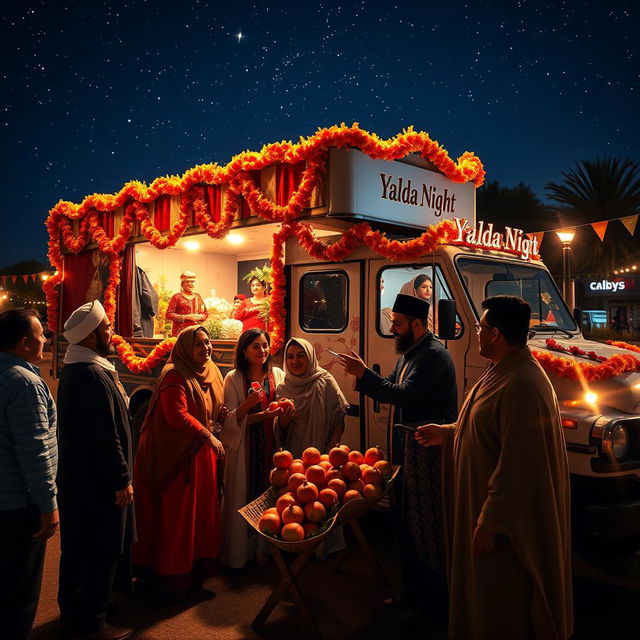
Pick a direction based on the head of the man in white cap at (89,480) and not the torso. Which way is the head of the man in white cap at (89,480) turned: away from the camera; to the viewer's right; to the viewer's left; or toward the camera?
to the viewer's right

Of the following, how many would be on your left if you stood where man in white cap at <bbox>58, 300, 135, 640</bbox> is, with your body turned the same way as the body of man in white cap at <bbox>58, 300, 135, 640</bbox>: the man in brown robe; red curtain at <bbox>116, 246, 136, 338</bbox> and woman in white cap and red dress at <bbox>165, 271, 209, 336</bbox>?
2

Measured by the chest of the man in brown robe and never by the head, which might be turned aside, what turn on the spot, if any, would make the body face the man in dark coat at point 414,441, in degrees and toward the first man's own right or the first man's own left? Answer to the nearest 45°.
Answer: approximately 45° to the first man's own right

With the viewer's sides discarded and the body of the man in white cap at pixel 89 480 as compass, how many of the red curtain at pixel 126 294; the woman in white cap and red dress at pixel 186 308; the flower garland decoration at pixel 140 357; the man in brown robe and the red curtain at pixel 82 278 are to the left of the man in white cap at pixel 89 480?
4

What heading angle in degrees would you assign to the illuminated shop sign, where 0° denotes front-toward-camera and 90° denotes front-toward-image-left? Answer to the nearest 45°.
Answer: approximately 0°

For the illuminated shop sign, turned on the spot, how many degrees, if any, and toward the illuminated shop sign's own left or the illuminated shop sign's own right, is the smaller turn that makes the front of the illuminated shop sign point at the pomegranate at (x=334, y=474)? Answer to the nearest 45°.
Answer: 0° — it already faces it

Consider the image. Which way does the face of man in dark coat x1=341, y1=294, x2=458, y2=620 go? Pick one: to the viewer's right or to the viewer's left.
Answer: to the viewer's left

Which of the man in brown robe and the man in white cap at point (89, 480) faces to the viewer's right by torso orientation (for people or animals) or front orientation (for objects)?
the man in white cap

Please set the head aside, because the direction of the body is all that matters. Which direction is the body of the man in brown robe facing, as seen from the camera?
to the viewer's left

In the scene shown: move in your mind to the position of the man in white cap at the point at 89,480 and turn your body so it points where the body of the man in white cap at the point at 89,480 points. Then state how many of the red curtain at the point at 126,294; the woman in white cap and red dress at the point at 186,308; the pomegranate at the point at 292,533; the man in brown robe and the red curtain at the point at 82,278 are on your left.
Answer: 3

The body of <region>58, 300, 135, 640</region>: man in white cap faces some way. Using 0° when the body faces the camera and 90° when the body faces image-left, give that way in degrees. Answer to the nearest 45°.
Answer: approximately 270°
